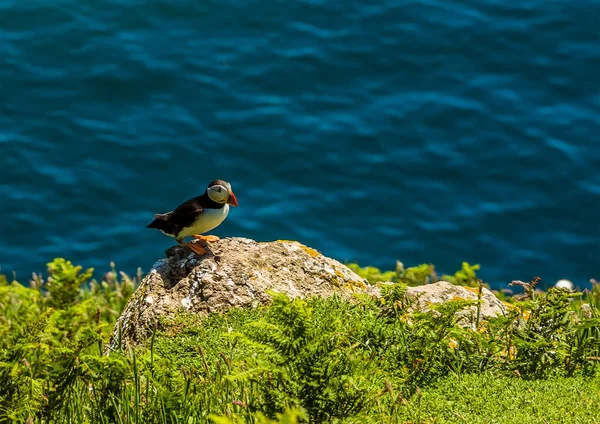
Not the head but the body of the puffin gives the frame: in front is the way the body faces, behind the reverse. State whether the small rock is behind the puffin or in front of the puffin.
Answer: in front

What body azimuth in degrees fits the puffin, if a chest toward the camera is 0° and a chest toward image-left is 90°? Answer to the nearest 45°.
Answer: approximately 270°
